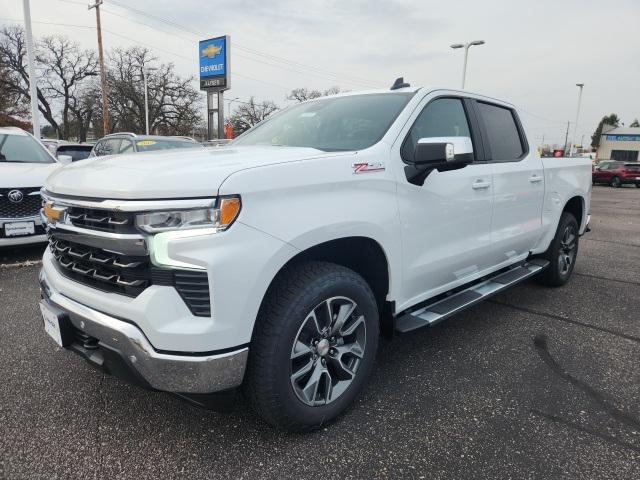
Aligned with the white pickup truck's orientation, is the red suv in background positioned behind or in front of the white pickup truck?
behind

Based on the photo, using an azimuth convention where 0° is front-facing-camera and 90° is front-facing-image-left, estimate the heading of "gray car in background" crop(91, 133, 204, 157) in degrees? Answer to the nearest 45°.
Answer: approximately 315°

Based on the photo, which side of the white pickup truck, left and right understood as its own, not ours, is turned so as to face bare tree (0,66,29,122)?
right

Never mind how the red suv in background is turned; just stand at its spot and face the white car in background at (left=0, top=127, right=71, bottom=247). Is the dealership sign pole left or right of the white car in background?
right

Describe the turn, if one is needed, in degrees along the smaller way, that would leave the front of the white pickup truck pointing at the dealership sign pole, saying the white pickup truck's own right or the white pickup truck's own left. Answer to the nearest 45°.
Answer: approximately 135° to the white pickup truck's own right

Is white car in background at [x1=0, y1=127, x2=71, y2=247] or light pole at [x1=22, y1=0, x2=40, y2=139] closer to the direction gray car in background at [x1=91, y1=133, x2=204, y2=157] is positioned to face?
the white car in background

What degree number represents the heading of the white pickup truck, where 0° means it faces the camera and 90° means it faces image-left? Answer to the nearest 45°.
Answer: approximately 45°
